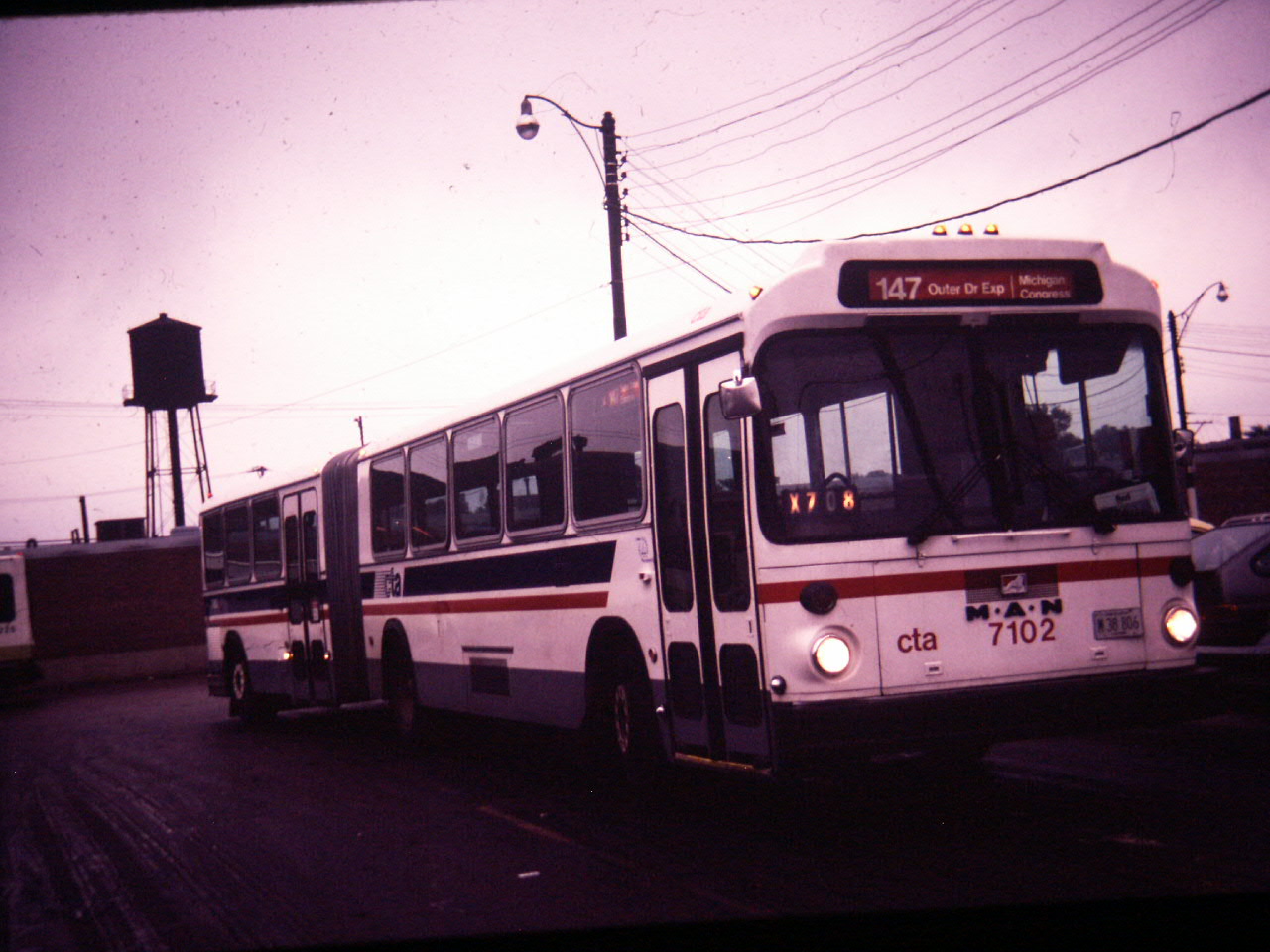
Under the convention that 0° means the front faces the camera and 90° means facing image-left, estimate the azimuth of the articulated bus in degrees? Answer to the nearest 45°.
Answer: approximately 315°

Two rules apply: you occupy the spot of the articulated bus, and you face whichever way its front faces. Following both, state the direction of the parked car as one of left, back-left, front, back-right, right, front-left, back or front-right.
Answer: left

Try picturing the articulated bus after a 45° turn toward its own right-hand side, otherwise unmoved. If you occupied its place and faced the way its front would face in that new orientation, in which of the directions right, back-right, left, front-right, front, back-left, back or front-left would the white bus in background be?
back-right

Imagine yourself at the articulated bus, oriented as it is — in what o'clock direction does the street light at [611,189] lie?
The street light is roughly at 7 o'clock from the articulated bus.
